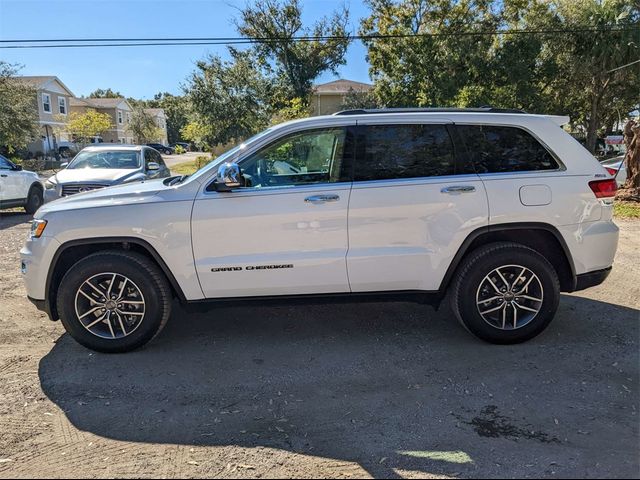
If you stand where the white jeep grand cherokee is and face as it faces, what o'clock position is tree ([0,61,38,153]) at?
The tree is roughly at 2 o'clock from the white jeep grand cherokee.

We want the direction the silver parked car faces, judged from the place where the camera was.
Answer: facing the viewer and to the left of the viewer

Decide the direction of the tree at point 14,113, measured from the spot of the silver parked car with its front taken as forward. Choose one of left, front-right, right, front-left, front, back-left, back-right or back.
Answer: back-right

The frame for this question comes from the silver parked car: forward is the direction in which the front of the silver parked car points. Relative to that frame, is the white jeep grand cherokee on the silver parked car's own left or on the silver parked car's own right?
on the silver parked car's own left

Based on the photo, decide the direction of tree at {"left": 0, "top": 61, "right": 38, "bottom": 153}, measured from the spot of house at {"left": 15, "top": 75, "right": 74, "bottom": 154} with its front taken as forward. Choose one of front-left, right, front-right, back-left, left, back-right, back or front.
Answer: front-right

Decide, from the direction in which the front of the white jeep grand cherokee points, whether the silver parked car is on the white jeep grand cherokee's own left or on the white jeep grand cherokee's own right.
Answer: on the white jeep grand cherokee's own right

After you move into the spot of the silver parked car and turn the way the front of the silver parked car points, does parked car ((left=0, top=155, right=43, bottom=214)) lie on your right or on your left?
on your right

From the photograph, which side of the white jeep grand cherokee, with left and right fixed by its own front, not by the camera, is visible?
left

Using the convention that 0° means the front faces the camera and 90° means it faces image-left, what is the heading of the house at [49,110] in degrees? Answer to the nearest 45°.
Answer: approximately 315°

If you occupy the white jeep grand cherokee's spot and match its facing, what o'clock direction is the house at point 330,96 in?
The house is roughly at 3 o'clock from the white jeep grand cherokee.
